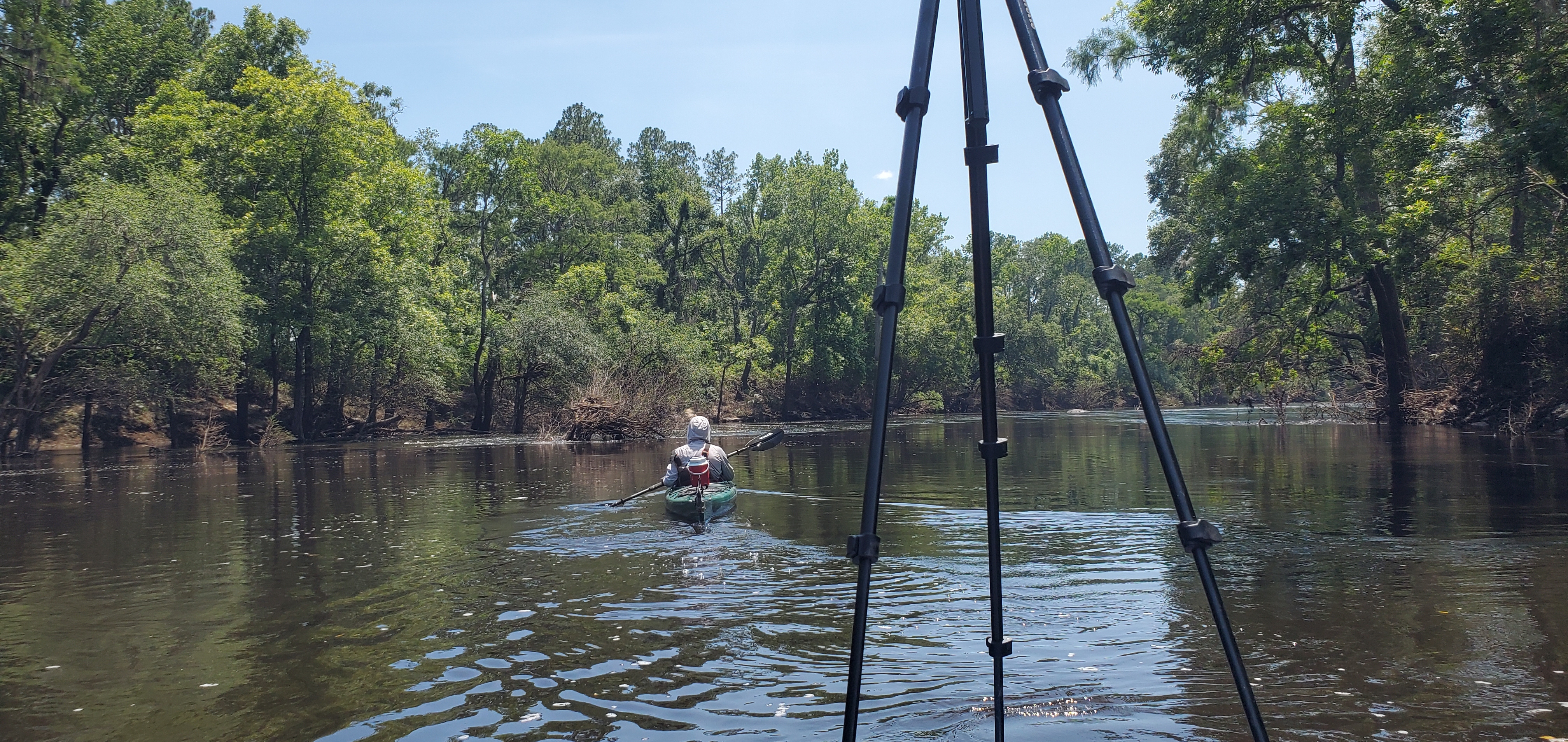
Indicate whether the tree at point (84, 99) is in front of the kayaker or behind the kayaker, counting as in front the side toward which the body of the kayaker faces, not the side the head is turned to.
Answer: in front

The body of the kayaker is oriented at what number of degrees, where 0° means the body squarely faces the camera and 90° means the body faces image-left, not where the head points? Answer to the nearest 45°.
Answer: approximately 180°

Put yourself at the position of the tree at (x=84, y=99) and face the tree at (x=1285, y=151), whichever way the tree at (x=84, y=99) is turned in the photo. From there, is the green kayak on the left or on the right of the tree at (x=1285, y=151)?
right

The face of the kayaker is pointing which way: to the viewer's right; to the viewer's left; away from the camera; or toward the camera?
away from the camera

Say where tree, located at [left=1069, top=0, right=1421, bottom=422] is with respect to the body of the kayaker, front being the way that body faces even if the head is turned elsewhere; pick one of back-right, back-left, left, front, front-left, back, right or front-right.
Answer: front-right

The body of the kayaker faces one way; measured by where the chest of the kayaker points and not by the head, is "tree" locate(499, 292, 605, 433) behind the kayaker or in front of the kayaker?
in front

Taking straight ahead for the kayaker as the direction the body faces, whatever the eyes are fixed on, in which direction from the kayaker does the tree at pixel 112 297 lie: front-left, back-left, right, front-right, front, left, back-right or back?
front-left
